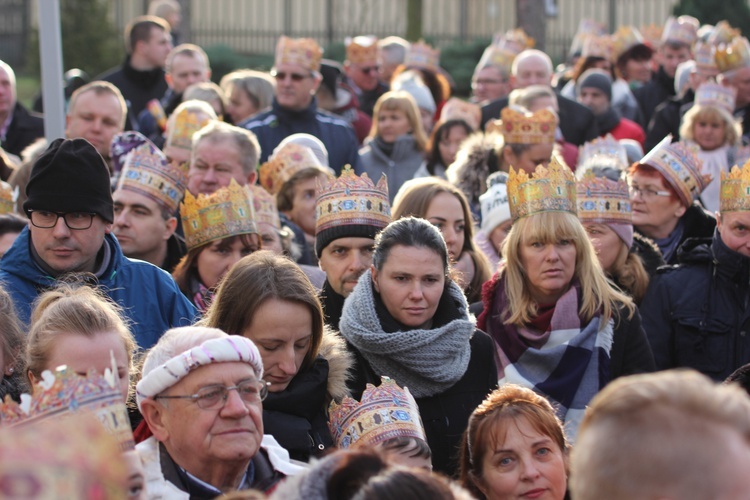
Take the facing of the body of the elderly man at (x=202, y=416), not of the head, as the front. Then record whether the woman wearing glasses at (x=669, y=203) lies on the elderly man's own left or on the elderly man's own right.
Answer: on the elderly man's own left

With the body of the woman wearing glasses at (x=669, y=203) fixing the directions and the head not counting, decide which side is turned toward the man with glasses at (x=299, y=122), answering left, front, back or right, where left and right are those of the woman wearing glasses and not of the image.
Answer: right

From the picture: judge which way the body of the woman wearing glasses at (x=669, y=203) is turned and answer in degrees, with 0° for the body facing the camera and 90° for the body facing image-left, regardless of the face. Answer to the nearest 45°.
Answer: approximately 45°

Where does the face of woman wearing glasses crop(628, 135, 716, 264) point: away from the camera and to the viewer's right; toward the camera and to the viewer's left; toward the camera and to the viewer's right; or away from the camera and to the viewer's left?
toward the camera and to the viewer's left

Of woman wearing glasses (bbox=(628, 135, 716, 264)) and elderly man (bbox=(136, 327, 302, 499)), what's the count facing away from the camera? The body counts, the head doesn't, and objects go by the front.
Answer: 0

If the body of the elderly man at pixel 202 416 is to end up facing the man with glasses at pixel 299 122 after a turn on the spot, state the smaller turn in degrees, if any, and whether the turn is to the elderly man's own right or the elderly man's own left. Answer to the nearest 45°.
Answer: approximately 135° to the elderly man's own left

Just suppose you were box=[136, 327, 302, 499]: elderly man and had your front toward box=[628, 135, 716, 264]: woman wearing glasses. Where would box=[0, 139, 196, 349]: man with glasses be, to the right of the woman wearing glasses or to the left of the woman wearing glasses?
left

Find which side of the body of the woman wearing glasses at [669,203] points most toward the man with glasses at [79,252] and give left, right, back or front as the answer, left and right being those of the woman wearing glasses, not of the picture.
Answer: front

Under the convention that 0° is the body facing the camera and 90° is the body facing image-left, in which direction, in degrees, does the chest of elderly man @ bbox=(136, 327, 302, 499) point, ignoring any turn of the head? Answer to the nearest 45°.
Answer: approximately 315°
